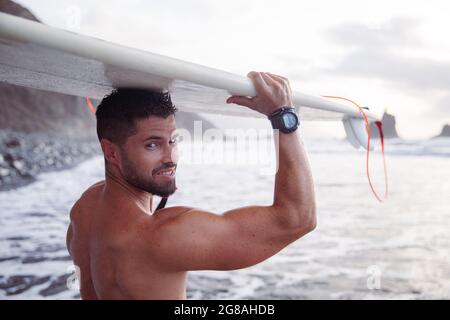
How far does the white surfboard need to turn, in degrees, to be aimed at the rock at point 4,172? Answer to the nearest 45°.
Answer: approximately 135° to its right

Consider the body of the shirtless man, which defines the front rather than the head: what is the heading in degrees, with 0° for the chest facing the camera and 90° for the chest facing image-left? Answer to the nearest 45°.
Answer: approximately 225°

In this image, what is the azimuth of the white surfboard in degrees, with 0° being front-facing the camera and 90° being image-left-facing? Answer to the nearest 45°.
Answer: approximately 45°

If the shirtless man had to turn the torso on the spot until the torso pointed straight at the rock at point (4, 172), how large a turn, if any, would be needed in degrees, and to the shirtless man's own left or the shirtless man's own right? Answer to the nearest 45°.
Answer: approximately 45° to the shirtless man's own left
